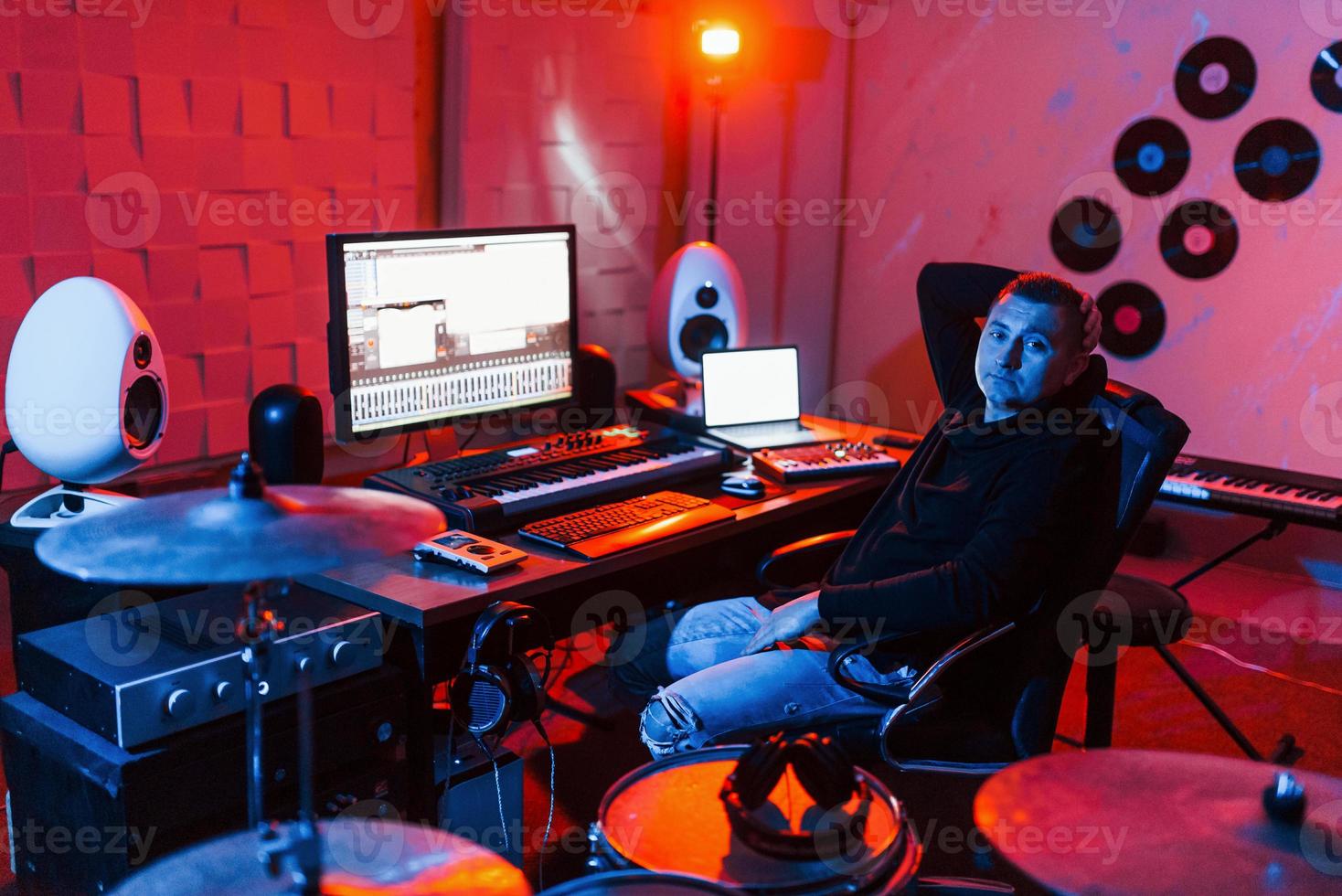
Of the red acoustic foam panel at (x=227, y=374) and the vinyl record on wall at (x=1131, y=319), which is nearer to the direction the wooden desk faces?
the vinyl record on wall

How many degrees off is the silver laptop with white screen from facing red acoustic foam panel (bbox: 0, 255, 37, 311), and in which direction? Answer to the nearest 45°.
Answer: approximately 135° to its right

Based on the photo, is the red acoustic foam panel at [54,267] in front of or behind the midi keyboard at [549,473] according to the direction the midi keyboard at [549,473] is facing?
behind

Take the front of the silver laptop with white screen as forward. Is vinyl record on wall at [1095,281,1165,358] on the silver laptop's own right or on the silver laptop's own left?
on the silver laptop's own left

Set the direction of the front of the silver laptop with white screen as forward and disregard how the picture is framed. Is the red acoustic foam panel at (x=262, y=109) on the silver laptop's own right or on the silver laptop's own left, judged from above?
on the silver laptop's own right

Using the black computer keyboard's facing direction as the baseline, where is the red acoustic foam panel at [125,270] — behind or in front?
behind

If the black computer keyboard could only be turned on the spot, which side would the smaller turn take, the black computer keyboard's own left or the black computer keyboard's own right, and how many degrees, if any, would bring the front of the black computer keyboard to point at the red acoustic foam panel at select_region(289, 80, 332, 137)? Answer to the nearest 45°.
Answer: approximately 180°

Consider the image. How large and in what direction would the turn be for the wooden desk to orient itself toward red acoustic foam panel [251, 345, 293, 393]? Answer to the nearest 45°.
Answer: approximately 180°

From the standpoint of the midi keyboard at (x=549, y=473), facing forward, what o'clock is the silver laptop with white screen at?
The silver laptop with white screen is roughly at 9 o'clock from the midi keyboard.

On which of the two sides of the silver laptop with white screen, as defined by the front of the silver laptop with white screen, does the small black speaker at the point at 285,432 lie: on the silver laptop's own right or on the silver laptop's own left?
on the silver laptop's own right

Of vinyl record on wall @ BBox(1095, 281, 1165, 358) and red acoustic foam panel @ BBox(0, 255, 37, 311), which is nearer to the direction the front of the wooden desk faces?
the vinyl record on wall
